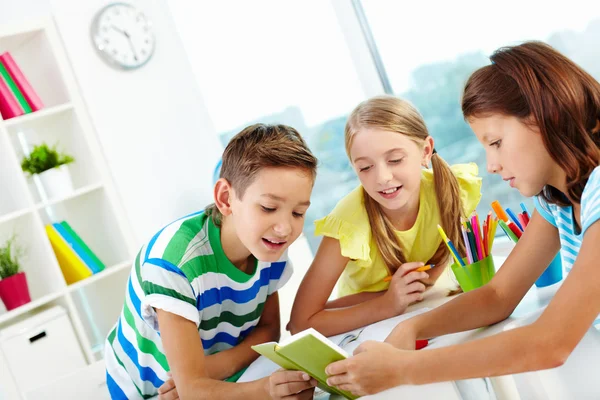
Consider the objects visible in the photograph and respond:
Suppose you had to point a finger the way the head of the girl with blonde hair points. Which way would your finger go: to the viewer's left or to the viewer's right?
to the viewer's left

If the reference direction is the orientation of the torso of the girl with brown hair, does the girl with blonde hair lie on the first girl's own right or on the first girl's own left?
on the first girl's own right

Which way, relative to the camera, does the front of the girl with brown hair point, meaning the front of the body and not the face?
to the viewer's left

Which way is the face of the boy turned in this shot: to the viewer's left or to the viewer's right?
to the viewer's right

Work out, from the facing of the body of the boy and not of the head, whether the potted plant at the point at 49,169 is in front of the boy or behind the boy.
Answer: behind

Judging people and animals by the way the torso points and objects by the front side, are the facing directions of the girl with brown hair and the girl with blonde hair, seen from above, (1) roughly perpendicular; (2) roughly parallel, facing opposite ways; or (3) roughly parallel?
roughly perpendicular

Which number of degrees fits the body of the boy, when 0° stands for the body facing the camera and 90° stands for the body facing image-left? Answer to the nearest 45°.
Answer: approximately 315°

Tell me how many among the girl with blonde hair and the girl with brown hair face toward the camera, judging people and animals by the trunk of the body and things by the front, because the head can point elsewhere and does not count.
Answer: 1
